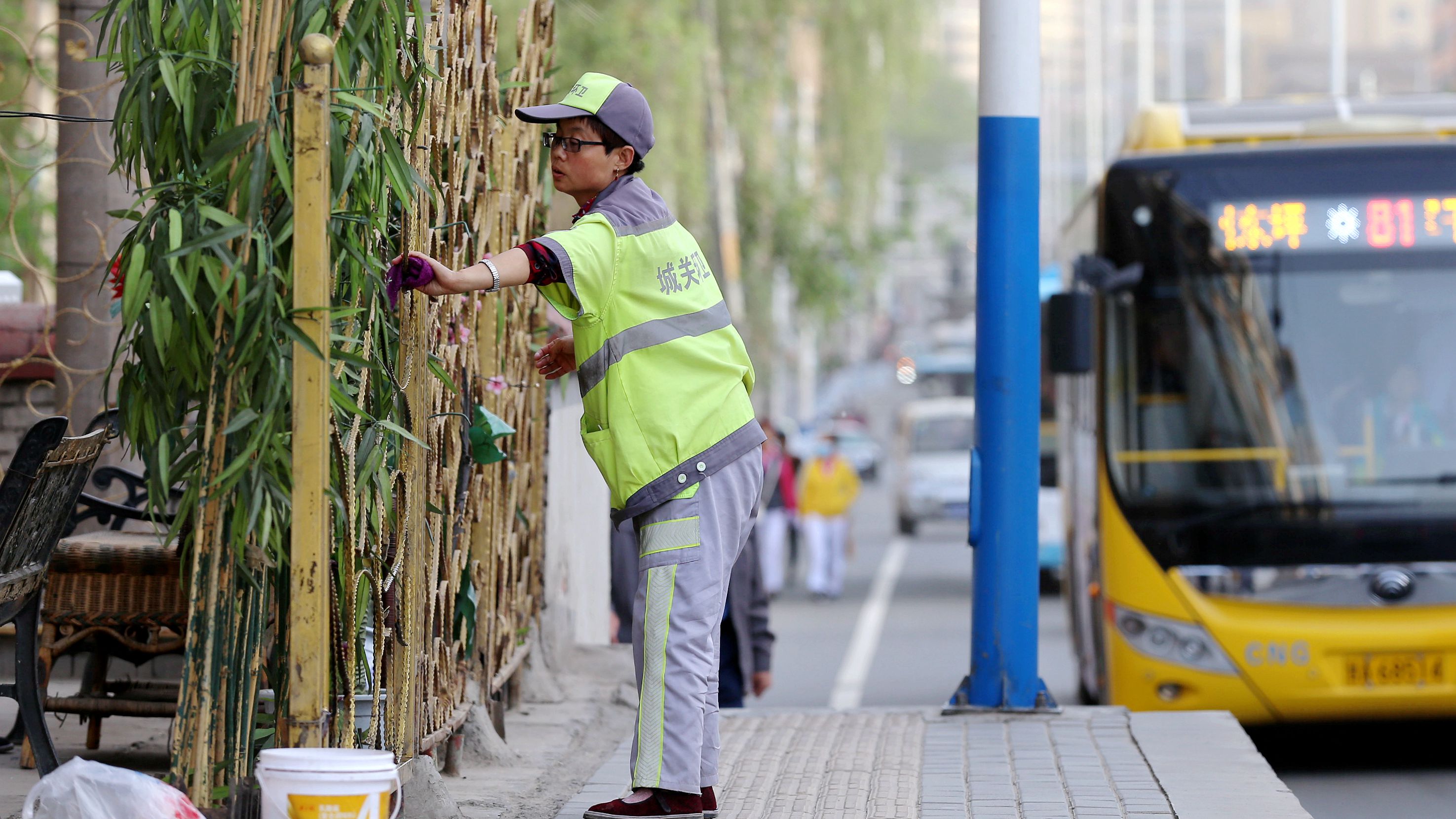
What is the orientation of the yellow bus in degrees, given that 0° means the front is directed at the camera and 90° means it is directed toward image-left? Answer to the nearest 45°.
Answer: approximately 0°

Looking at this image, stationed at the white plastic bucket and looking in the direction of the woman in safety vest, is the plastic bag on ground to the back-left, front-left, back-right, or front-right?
back-left

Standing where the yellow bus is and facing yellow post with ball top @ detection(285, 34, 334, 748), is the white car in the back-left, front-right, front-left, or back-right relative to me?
back-right

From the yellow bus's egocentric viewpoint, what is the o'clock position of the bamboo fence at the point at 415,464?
The bamboo fence is roughly at 1 o'clock from the yellow bus.

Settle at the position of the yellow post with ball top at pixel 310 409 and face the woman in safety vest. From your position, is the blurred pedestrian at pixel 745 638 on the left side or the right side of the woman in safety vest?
left

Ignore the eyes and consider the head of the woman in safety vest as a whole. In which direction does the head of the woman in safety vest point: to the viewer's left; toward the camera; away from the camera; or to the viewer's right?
to the viewer's left

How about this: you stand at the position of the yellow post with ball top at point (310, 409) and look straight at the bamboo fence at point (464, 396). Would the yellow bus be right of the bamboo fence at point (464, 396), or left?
right

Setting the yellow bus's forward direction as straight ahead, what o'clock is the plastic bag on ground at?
The plastic bag on ground is roughly at 1 o'clock from the yellow bus.

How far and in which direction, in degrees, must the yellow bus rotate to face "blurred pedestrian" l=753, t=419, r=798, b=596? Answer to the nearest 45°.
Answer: approximately 135° to its right
